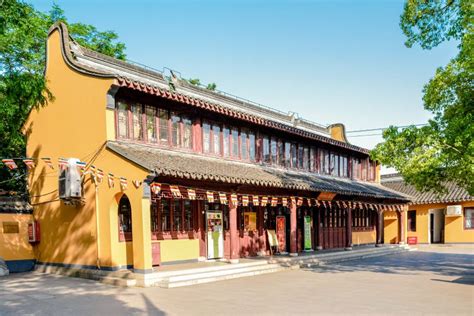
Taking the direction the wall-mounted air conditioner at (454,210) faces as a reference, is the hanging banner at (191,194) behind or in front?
in front

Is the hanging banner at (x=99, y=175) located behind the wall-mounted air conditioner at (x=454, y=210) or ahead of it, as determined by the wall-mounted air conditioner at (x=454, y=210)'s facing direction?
ahead

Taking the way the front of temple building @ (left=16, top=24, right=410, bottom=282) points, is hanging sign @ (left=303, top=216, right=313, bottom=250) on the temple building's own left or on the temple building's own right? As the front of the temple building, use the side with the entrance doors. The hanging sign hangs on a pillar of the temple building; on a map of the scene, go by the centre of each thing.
on the temple building's own left

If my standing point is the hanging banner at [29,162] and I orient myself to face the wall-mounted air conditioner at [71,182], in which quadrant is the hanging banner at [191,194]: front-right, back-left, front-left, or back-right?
front-left

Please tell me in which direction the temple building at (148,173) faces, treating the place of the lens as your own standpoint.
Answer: facing the viewer and to the right of the viewer

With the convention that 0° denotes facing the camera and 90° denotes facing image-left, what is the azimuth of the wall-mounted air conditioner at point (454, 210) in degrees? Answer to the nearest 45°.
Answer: approximately 0°

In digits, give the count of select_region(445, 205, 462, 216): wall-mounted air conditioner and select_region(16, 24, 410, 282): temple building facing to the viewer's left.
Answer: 0
